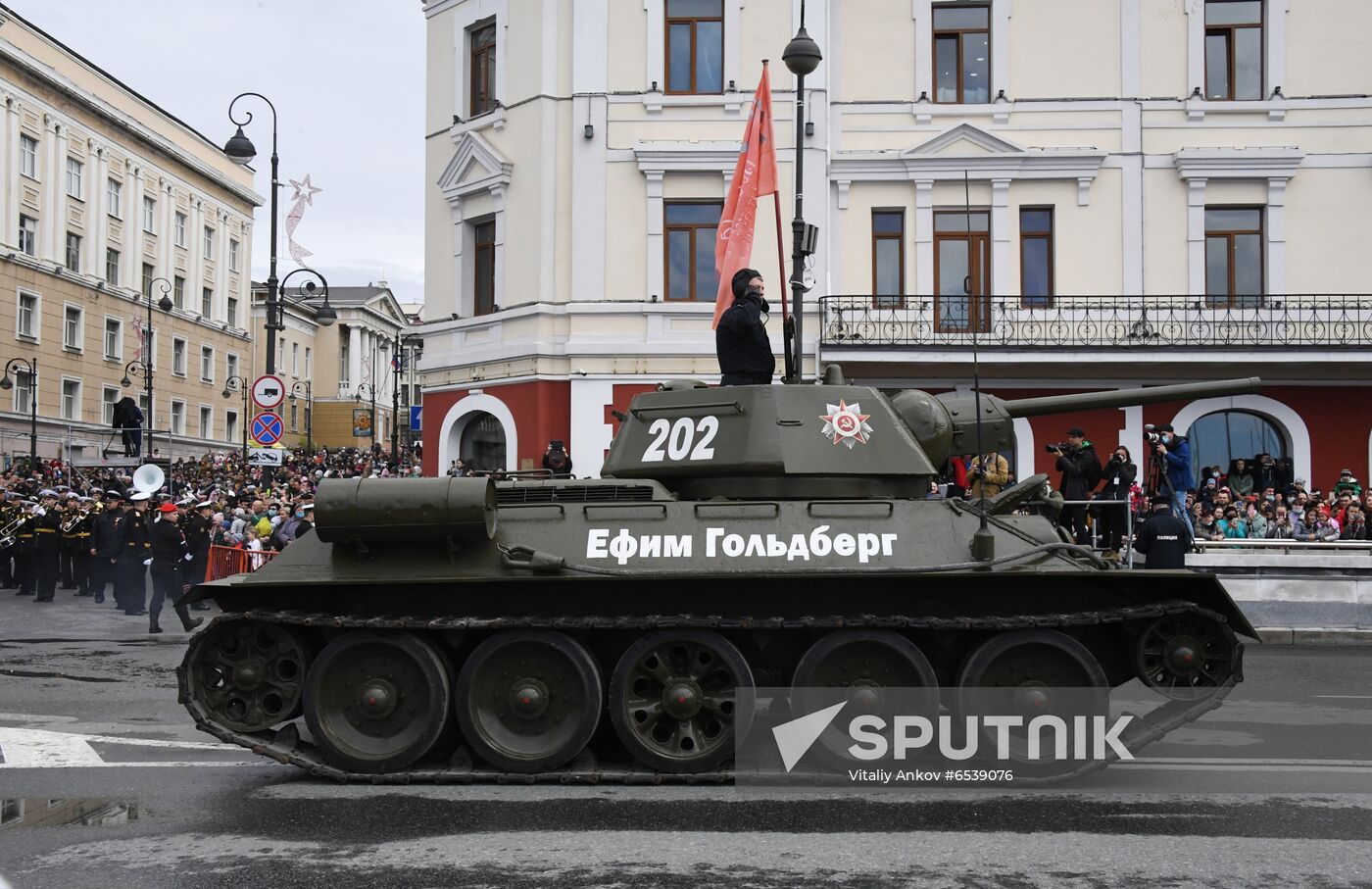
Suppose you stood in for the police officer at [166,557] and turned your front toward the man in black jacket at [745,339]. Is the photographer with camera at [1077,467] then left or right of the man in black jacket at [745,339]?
left

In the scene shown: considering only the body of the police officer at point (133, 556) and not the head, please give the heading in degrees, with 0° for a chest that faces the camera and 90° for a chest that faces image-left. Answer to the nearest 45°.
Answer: approximately 270°

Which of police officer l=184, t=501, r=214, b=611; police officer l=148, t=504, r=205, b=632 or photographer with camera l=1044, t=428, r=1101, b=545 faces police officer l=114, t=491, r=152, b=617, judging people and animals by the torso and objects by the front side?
the photographer with camera

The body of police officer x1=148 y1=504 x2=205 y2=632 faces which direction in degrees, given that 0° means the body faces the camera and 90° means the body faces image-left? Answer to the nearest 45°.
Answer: approximately 270°

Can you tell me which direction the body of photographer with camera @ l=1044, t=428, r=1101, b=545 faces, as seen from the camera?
to the viewer's left
